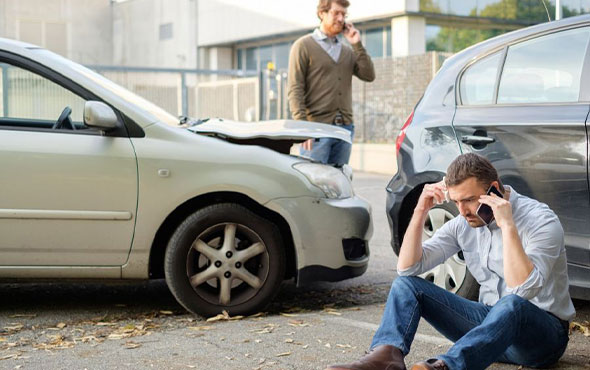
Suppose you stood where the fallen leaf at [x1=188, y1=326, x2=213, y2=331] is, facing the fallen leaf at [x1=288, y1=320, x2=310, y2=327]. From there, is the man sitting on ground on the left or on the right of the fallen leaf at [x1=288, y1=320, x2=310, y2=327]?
right

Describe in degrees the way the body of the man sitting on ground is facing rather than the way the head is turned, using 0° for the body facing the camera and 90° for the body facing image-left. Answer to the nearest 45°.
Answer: approximately 45°

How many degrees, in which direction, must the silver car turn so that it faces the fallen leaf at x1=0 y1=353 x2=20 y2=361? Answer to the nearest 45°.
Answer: approximately 135° to its right

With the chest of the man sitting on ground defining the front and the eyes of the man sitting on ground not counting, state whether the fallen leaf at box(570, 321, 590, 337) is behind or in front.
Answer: behind

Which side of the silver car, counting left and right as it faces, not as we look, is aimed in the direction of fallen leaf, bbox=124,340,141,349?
right

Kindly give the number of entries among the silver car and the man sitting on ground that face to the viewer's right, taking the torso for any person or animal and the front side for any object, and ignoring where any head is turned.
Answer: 1

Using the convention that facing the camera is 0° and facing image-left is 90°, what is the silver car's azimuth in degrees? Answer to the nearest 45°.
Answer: approximately 270°

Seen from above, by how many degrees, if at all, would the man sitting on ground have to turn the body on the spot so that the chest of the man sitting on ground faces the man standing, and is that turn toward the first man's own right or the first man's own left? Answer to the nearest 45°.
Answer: approximately 135° to the first man's own right
